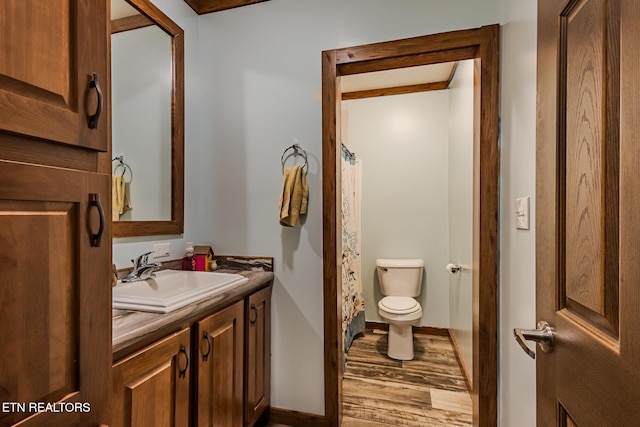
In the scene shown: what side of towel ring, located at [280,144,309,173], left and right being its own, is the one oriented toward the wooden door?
front

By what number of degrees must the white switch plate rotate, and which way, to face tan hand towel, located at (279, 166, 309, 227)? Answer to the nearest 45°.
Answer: approximately 45° to its right

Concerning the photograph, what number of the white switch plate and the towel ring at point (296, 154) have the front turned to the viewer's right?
0

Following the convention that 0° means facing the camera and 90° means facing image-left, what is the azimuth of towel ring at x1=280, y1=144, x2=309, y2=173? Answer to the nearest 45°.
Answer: approximately 0°

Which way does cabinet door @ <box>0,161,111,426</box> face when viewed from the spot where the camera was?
facing the viewer and to the right of the viewer

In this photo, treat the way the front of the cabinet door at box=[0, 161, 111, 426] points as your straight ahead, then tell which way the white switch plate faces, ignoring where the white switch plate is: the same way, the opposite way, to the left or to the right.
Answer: the opposite way

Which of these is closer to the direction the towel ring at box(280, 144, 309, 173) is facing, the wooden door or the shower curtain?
the wooden door

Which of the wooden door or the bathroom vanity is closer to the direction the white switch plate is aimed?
the bathroom vanity

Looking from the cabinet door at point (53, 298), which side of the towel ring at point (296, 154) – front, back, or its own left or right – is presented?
front

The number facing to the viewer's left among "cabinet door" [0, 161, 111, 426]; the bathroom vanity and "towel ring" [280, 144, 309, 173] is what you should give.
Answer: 0

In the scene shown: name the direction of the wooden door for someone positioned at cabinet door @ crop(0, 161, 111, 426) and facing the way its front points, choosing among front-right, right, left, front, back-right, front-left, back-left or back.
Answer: front

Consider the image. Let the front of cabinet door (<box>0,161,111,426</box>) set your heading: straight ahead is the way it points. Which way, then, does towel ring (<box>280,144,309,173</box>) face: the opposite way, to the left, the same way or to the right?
to the right

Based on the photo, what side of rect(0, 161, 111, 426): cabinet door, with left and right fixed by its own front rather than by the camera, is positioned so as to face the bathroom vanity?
left

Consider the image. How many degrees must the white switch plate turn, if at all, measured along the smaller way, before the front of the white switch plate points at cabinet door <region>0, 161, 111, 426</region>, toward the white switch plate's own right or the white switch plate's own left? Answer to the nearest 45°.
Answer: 0° — it already faces it

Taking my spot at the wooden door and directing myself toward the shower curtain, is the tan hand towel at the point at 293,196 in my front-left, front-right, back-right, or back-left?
front-left

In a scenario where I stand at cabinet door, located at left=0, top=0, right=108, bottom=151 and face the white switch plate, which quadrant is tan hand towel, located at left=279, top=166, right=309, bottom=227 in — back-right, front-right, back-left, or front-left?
front-left

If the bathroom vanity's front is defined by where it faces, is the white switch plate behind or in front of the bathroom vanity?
in front
